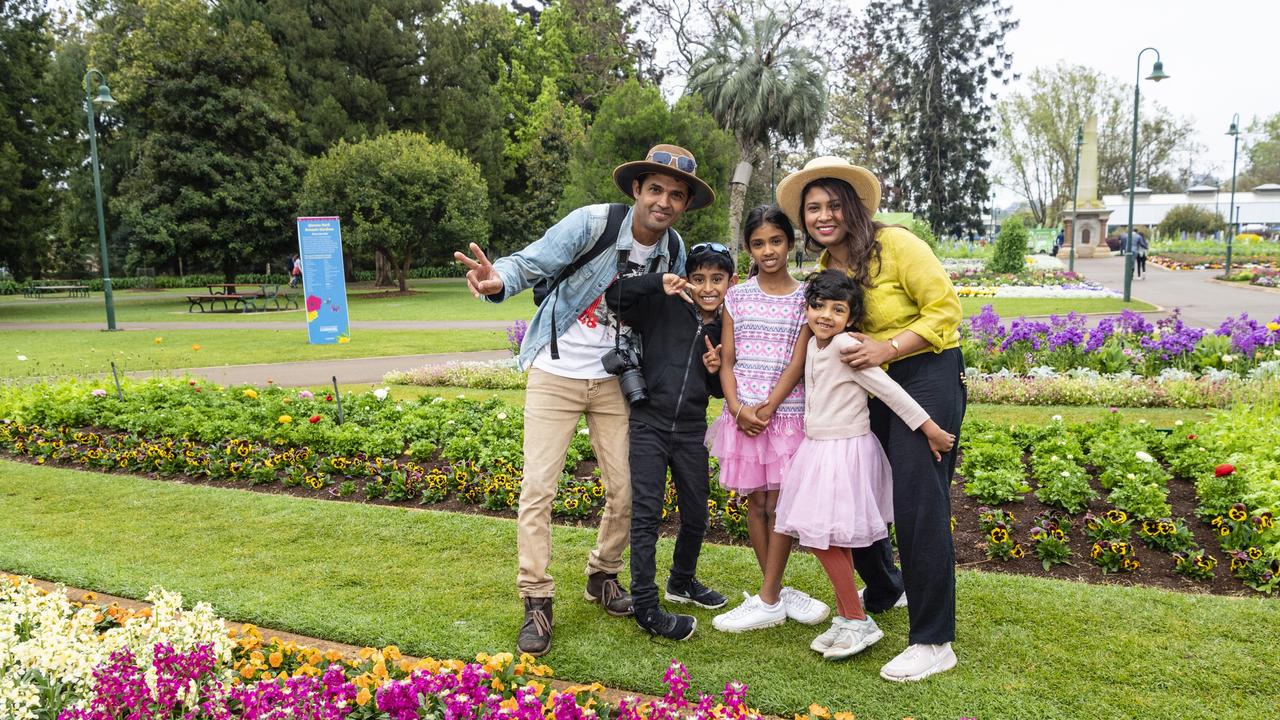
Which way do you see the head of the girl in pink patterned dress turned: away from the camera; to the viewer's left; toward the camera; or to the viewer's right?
toward the camera

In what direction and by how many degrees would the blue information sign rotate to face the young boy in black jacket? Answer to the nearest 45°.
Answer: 0° — it already faces them

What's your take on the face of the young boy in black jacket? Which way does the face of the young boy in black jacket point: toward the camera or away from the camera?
toward the camera

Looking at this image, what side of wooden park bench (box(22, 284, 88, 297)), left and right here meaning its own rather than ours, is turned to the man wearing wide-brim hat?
front

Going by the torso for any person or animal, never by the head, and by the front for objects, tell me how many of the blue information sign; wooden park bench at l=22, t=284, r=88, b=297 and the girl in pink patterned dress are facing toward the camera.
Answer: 3

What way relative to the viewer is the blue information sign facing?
toward the camera

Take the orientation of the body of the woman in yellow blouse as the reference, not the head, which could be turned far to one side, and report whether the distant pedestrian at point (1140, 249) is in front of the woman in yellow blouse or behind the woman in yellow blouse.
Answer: behind

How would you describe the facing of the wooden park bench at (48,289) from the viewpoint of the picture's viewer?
facing the viewer

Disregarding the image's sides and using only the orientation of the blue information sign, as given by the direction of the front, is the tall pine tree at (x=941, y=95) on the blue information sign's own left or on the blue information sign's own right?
on the blue information sign's own left

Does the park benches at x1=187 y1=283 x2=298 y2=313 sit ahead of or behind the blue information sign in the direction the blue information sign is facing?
behind

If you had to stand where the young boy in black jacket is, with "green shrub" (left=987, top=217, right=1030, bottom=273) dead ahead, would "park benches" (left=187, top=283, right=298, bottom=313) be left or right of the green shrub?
left

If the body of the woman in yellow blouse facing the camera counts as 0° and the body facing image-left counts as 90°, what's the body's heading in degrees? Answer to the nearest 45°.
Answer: approximately 45°
